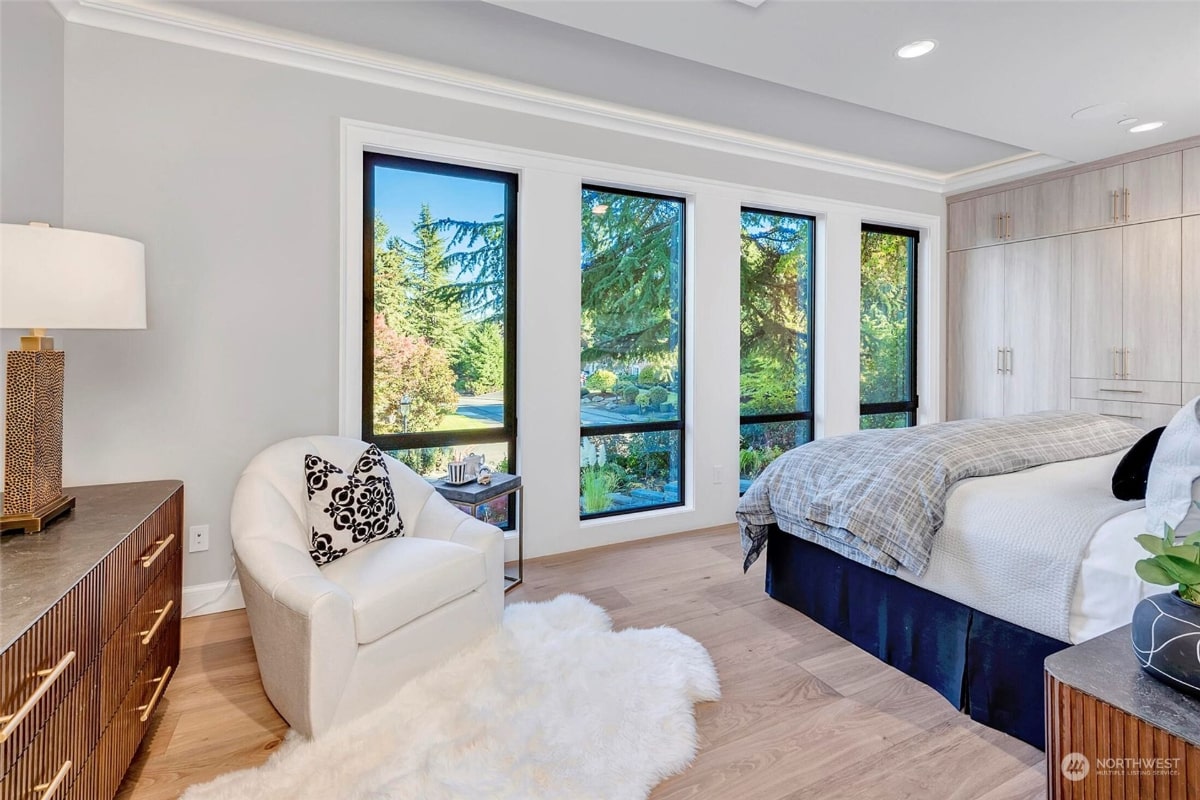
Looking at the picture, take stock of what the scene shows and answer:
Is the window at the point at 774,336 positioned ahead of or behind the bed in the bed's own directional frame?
ahead

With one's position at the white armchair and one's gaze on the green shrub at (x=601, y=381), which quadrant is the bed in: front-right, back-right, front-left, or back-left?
front-right

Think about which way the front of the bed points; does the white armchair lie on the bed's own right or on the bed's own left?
on the bed's own left

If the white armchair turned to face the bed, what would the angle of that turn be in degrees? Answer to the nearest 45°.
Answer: approximately 45° to its left

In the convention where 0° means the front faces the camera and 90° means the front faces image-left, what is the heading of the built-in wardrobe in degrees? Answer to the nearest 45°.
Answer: approximately 45°

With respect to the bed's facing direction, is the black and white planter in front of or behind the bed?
behind

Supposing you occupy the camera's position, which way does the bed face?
facing away from the viewer and to the left of the viewer

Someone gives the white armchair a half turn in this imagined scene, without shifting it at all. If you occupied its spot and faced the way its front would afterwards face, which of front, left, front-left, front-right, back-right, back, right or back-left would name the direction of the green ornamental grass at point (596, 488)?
right

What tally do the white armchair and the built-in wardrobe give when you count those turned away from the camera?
0

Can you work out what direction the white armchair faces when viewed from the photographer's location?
facing the viewer and to the right of the viewer

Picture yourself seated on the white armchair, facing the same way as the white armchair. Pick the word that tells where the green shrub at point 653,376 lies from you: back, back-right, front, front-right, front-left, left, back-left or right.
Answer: left

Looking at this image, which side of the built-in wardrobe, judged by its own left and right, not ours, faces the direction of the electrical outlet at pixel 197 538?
front

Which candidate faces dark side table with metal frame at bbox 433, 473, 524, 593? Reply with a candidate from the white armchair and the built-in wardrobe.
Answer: the built-in wardrobe

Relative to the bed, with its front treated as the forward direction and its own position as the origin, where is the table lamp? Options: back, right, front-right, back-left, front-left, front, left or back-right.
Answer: left
